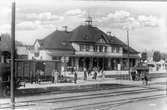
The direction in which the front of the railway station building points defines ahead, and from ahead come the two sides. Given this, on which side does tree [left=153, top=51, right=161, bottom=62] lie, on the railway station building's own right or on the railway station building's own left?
on the railway station building's own left

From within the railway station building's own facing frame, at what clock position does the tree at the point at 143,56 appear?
The tree is roughly at 10 o'clock from the railway station building.

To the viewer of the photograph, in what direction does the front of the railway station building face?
facing the viewer and to the right of the viewer
